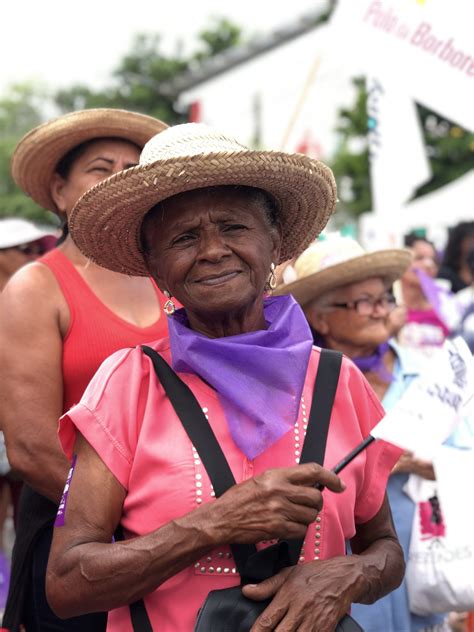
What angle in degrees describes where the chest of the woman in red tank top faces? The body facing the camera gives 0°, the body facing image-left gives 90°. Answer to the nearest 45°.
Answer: approximately 315°

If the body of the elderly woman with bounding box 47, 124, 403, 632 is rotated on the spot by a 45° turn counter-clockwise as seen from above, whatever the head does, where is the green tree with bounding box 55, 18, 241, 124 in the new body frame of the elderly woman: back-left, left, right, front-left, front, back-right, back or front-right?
back-left

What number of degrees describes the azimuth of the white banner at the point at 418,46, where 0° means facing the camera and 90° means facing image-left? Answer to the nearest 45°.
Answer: approximately 0°

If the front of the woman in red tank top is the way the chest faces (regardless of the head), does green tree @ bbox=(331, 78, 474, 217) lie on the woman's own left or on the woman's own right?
on the woman's own left

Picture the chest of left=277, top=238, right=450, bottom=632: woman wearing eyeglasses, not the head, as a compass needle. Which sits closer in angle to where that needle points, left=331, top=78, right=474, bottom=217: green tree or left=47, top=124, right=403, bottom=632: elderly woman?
the elderly woman

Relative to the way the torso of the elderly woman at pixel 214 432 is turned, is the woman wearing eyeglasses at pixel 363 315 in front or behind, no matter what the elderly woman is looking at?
behind

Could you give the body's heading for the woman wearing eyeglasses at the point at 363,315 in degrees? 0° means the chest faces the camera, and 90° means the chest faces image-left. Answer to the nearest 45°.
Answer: approximately 315°

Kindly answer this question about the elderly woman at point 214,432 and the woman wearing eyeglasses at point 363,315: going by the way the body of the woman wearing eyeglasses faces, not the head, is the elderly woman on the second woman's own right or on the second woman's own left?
on the second woman's own right

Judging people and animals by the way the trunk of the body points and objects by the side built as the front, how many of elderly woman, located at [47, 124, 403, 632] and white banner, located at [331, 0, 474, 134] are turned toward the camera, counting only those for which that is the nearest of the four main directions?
2

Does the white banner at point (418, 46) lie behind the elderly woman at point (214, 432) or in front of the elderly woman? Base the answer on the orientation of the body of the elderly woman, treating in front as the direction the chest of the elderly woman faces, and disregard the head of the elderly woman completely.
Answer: behind

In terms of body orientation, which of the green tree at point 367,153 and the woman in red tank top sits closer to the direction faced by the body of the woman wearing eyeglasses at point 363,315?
the woman in red tank top

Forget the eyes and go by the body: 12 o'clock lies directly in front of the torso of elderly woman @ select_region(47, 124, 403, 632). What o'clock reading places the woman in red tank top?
The woman in red tank top is roughly at 5 o'clock from the elderly woman.
